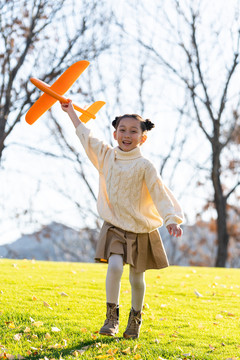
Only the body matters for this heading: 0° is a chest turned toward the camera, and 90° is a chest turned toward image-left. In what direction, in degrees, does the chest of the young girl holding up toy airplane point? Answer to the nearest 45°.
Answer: approximately 0°
